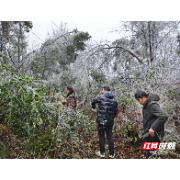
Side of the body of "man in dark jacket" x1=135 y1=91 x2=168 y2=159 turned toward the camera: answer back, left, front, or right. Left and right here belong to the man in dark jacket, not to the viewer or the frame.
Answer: left
